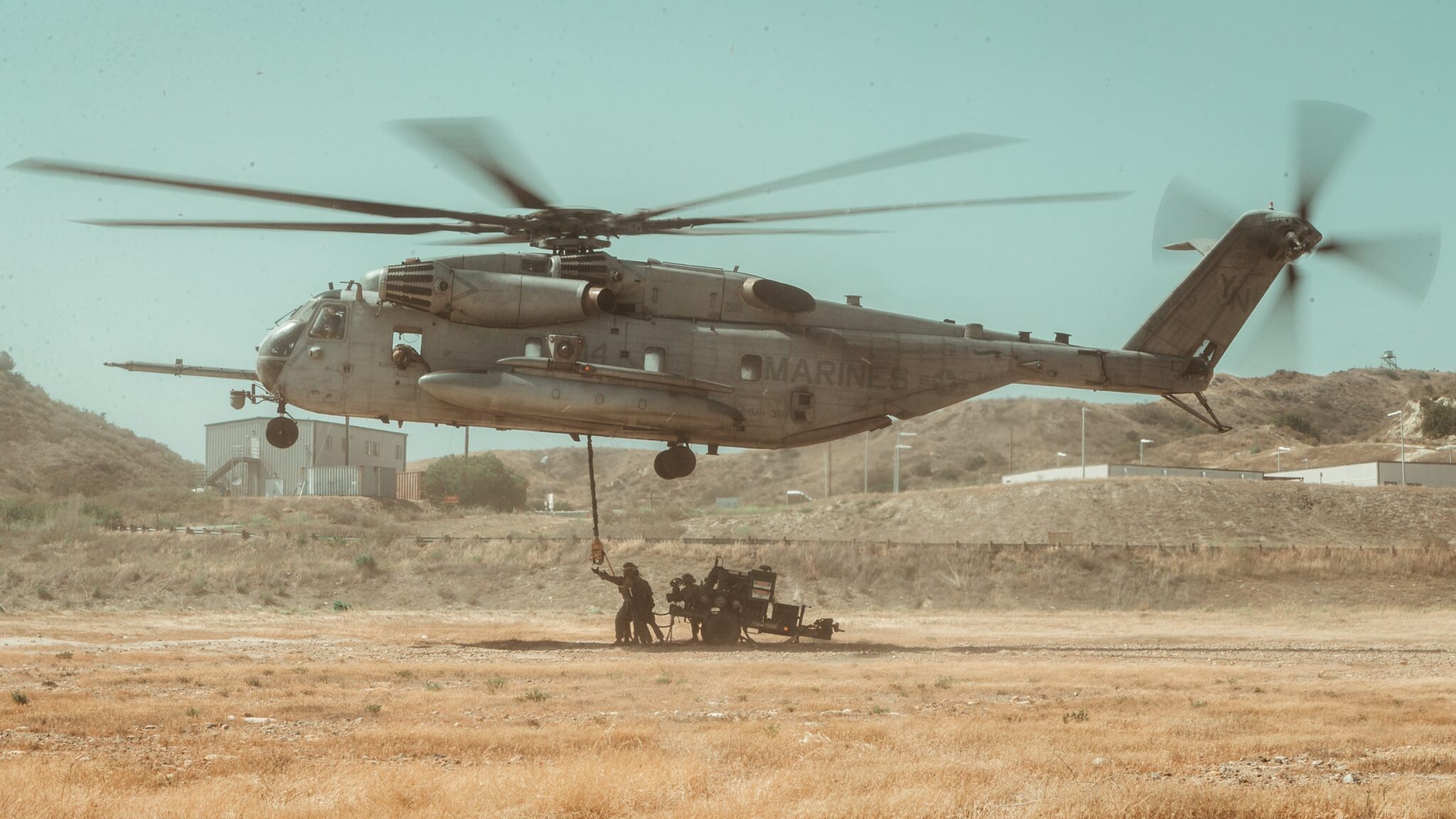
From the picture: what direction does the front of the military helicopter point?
to the viewer's left
